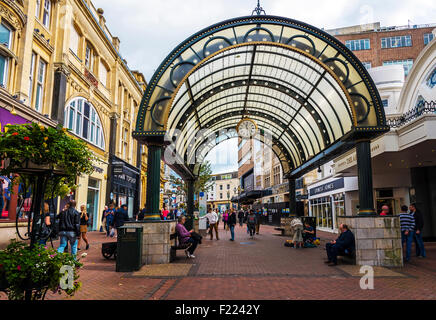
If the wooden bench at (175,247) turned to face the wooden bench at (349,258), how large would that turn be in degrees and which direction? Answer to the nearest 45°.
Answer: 0° — it already faces it

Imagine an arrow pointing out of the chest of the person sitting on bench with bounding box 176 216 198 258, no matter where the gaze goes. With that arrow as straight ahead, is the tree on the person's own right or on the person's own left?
on the person's own left

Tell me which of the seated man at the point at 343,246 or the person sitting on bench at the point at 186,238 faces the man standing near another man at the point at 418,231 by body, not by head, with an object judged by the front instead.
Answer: the person sitting on bench

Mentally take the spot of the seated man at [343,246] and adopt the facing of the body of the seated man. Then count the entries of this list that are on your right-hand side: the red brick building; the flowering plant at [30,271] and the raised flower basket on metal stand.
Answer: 1

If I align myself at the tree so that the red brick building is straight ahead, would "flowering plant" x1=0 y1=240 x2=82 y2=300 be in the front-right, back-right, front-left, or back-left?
back-right

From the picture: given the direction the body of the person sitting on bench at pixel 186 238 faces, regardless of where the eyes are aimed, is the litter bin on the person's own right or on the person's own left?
on the person's own right

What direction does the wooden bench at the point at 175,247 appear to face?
to the viewer's right

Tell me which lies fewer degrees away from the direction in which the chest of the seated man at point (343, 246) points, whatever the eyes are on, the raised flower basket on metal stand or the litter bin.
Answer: the litter bin

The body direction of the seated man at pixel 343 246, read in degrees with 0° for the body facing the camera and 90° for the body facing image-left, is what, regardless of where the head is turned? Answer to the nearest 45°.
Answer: approximately 90°

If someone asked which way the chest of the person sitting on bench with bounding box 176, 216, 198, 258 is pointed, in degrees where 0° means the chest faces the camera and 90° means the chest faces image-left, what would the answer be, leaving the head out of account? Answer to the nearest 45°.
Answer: approximately 270°

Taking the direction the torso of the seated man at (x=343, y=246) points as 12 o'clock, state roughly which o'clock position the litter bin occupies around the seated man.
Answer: The litter bin is roughly at 11 o'clock from the seated man.

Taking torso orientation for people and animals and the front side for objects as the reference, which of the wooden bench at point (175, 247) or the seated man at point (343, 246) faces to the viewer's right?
the wooden bench
